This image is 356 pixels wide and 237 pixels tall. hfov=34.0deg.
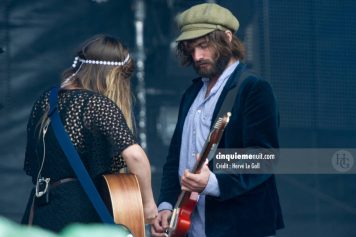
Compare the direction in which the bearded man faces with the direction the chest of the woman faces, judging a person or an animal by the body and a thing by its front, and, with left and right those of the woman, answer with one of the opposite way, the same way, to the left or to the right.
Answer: the opposite way

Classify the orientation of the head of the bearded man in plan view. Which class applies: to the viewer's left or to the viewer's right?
to the viewer's left

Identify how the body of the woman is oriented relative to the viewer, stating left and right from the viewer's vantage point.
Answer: facing away from the viewer and to the right of the viewer

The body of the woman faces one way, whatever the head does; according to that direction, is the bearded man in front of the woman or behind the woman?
in front

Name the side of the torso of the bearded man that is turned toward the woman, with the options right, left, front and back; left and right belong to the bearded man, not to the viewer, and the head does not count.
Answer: front
